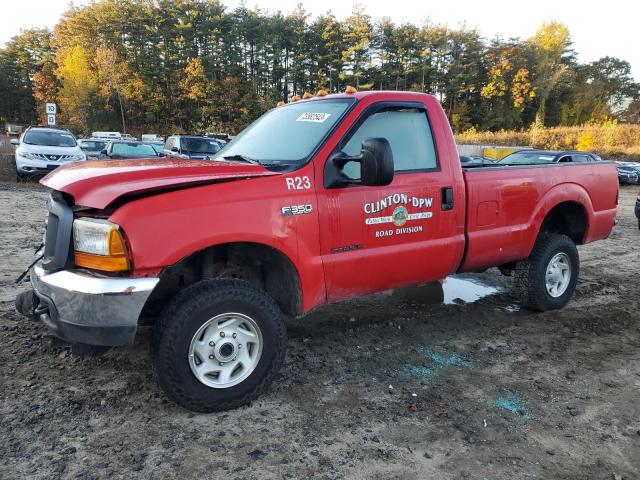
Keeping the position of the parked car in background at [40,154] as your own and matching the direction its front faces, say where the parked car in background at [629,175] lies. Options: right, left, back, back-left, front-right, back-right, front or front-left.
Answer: left

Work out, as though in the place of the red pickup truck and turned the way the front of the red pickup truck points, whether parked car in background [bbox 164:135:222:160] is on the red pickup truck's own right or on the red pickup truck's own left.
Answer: on the red pickup truck's own right

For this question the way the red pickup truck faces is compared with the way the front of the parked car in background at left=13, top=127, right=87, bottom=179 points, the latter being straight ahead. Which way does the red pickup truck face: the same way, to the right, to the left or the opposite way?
to the right

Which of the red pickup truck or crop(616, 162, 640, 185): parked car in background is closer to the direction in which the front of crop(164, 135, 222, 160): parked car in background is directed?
the red pickup truck

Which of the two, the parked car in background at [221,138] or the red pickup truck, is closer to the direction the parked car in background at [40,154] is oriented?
the red pickup truck

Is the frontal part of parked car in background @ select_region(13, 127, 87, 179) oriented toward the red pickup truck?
yes

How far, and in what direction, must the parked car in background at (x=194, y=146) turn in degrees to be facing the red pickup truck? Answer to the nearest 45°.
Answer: approximately 45° to its left

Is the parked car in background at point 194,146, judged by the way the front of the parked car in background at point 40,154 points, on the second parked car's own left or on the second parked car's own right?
on the second parked car's own left
